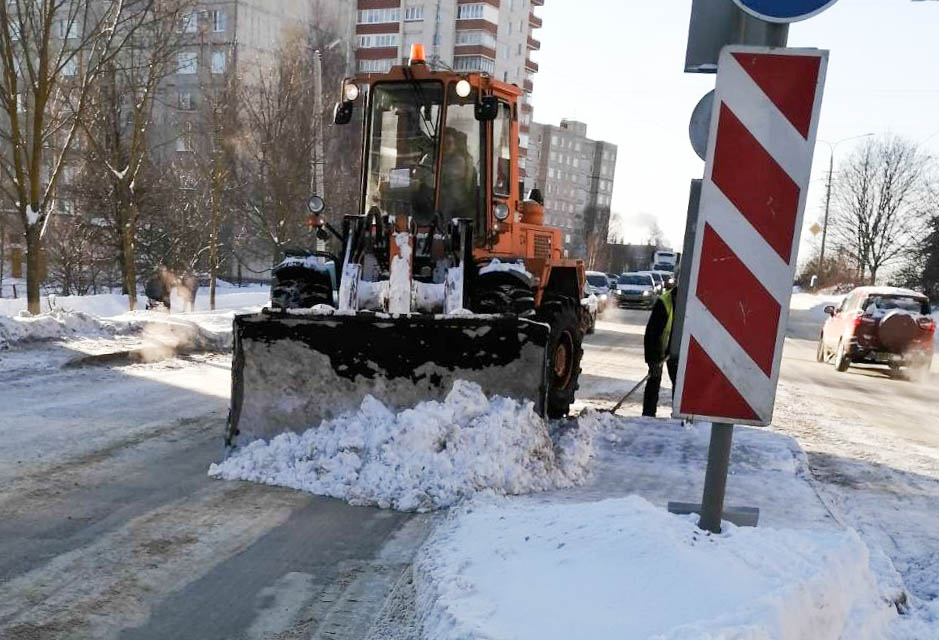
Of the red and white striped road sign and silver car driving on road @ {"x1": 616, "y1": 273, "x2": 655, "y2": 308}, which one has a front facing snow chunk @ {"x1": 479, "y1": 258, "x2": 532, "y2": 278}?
the silver car driving on road

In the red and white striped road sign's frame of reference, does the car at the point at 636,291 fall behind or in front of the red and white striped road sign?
behind

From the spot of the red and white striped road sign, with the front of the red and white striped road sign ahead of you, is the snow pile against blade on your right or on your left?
on your right

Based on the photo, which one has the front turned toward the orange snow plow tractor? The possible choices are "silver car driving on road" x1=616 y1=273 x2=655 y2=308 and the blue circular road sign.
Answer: the silver car driving on road

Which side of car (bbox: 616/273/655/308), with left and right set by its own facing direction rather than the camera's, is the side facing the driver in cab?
front

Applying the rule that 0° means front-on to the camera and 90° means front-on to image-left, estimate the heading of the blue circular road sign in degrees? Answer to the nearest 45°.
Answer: approximately 0°

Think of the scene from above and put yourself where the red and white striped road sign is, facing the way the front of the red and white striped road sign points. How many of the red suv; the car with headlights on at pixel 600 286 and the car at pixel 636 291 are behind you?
3

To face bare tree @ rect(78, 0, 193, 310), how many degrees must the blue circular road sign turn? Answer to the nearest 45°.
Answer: approximately 135° to its right

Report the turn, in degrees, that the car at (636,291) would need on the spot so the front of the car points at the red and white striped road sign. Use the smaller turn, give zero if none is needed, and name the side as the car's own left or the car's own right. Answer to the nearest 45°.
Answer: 0° — it already faces it

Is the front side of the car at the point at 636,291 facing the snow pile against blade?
yes
